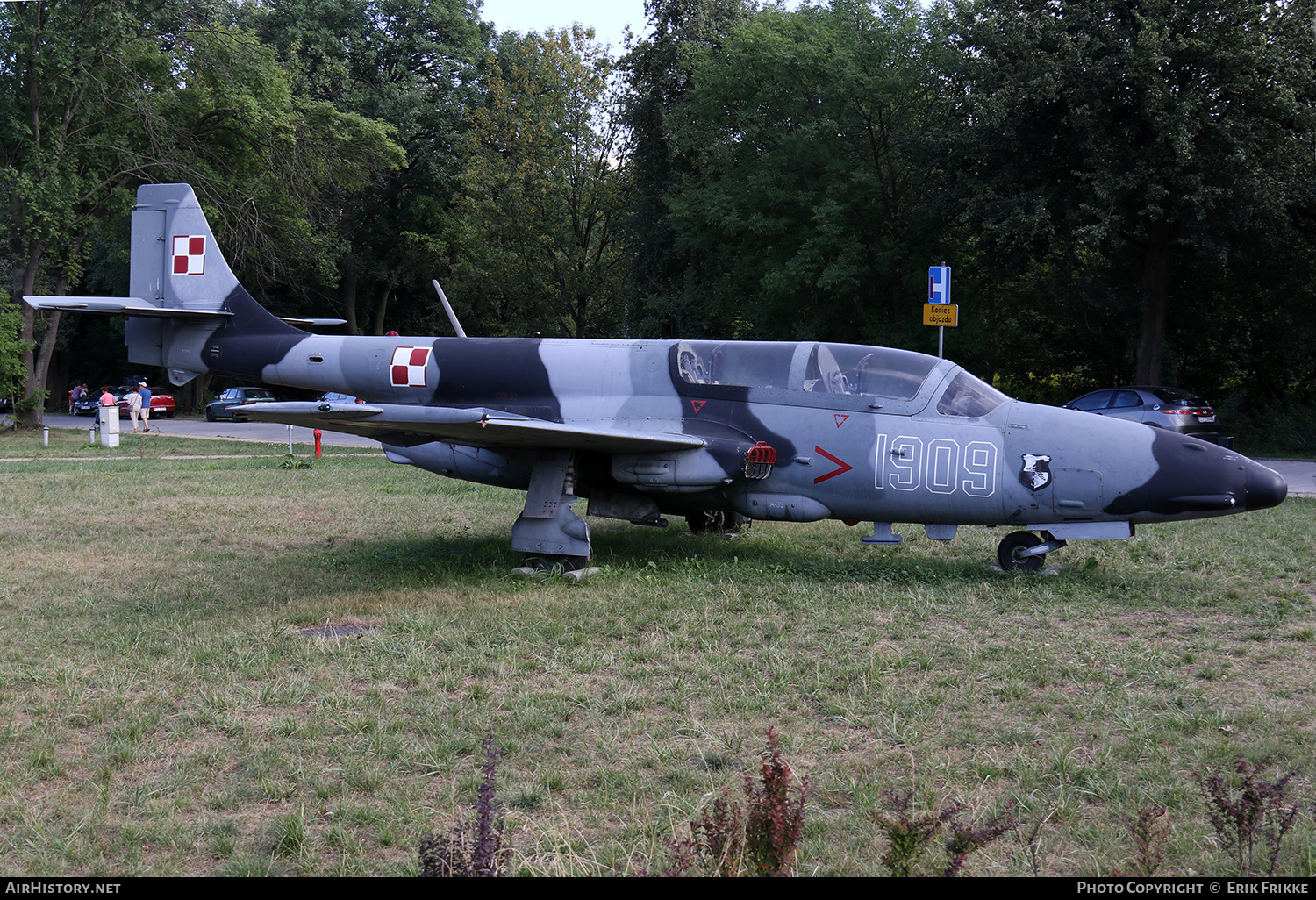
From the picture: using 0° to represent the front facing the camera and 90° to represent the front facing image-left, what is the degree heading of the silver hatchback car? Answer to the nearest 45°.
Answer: approximately 135°

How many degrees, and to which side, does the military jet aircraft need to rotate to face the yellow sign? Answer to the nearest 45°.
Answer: approximately 90° to its left

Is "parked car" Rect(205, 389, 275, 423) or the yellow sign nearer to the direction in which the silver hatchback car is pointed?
the parked car

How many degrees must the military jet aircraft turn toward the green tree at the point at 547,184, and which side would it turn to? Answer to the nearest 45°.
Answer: approximately 135° to its left

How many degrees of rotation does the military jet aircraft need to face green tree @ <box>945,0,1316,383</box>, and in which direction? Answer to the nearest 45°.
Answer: approximately 90° to its left

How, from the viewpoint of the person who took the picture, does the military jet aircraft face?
facing the viewer and to the right of the viewer

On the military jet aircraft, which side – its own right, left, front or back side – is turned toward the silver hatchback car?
left

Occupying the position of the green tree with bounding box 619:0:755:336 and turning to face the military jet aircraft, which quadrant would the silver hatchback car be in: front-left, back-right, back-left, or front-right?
front-left

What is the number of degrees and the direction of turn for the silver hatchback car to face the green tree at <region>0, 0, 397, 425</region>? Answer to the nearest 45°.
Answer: approximately 45° to its left

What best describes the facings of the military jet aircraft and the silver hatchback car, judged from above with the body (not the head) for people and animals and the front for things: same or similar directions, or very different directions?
very different directions

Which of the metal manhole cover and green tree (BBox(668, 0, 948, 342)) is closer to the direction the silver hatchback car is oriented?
the green tree
